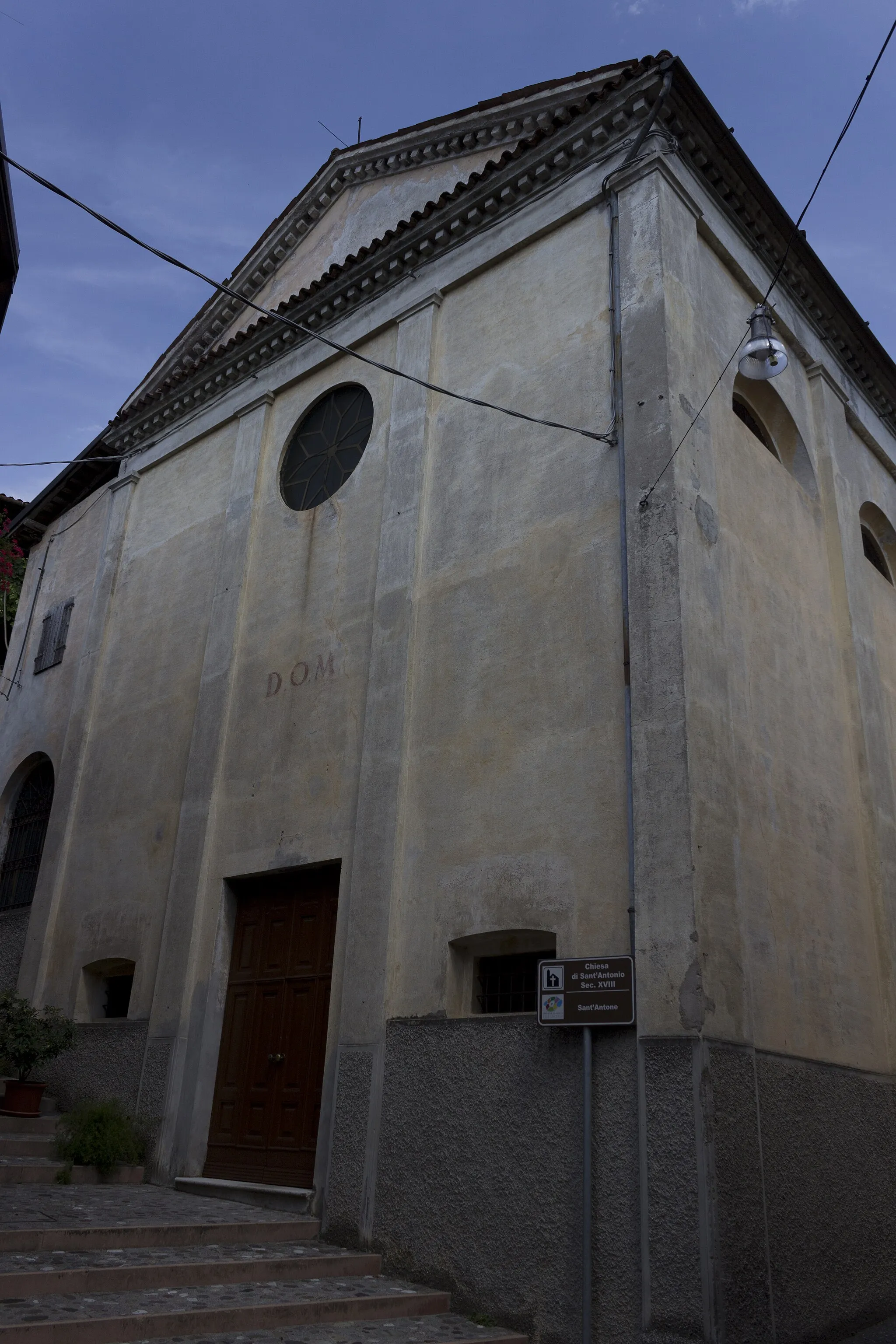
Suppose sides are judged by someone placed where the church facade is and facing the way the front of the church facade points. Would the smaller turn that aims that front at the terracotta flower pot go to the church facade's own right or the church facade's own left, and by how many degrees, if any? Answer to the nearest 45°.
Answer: approximately 90° to the church facade's own right

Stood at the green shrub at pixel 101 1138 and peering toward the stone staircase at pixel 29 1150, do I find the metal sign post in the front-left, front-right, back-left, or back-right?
back-left

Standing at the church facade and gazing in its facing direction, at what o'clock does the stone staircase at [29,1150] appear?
The stone staircase is roughly at 2 o'clock from the church facade.

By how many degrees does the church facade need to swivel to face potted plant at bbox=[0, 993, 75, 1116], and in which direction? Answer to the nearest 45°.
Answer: approximately 90° to its right

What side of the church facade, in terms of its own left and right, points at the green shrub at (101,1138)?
right

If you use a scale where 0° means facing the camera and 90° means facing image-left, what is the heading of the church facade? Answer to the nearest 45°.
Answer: approximately 45°
